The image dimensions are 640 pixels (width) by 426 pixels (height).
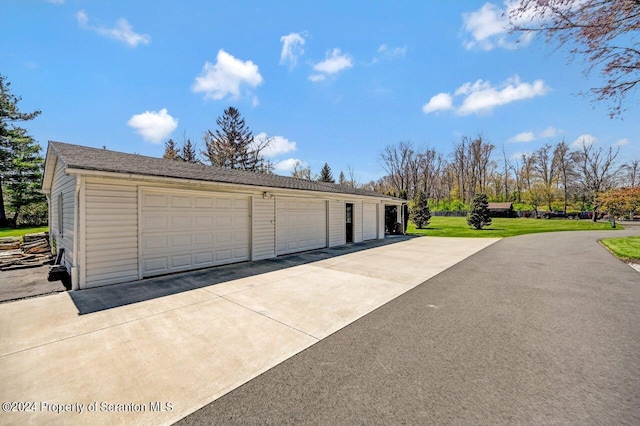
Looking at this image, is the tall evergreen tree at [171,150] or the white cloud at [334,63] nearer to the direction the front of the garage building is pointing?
the white cloud

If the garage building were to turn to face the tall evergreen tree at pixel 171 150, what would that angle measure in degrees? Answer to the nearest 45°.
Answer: approximately 135° to its left

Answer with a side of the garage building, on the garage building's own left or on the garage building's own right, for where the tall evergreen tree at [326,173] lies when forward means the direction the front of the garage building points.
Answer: on the garage building's own left

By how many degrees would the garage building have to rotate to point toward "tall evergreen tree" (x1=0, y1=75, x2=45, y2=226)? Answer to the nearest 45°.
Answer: approximately 180°

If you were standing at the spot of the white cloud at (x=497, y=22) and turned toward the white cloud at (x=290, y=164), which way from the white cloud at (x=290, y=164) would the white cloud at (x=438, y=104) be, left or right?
right

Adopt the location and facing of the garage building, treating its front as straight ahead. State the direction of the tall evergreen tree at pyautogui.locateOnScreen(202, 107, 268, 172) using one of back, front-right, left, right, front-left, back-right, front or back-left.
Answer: back-left

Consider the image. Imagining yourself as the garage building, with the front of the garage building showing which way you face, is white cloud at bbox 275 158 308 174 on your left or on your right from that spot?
on your left

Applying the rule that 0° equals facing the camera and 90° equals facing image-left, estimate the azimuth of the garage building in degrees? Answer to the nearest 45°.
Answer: approximately 315°

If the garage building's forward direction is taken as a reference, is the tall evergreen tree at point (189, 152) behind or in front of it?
behind

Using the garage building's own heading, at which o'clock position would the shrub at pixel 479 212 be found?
The shrub is roughly at 10 o'clock from the garage building.

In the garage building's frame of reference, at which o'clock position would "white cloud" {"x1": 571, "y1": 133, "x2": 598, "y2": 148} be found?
The white cloud is roughly at 10 o'clock from the garage building.
